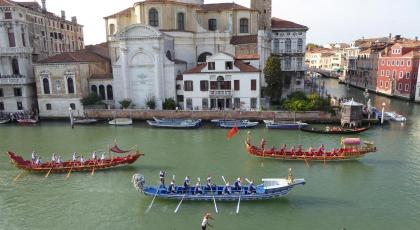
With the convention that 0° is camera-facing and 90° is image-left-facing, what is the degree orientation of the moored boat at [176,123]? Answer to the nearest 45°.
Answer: approximately 90°

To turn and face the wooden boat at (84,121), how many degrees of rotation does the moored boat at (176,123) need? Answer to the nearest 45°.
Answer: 0° — it already faces it

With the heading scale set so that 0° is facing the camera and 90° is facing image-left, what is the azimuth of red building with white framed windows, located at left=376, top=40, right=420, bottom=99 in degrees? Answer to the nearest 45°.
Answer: approximately 0°

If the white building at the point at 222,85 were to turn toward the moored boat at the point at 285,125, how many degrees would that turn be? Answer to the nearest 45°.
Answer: approximately 45° to its left

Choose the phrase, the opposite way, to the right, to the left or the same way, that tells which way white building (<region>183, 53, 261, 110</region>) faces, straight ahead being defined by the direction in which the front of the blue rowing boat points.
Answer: to the left

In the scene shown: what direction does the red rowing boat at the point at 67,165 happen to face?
to the viewer's left

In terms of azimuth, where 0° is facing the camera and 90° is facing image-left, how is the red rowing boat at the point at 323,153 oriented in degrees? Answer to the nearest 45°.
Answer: approximately 90°

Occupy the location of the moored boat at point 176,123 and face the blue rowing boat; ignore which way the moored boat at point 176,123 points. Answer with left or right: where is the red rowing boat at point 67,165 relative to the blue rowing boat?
right

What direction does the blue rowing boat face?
to the viewer's left

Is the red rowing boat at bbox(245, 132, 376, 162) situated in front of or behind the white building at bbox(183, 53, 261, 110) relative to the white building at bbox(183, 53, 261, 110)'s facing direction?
in front

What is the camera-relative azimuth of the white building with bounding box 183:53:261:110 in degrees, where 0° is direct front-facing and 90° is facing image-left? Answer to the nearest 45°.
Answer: approximately 0°
